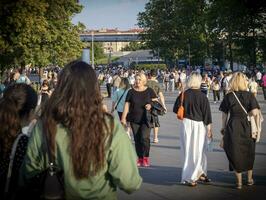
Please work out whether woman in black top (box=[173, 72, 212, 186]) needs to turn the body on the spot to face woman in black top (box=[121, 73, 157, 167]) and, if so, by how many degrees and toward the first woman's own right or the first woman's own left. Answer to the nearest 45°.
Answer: approximately 45° to the first woman's own left

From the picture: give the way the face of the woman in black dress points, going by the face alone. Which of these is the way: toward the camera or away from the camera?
away from the camera

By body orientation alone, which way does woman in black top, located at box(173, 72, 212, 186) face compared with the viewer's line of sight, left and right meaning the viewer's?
facing away from the viewer

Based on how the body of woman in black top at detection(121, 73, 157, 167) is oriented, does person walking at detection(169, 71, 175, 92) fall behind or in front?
behind

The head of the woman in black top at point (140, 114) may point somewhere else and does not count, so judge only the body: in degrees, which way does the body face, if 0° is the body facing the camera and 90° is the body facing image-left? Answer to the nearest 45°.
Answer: approximately 0°

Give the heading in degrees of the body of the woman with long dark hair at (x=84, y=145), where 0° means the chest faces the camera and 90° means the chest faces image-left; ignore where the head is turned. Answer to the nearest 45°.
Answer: approximately 180°

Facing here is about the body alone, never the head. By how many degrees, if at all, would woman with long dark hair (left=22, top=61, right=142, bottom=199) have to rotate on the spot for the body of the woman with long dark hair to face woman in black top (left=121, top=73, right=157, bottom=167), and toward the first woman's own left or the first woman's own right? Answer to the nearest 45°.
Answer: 0° — they already face them

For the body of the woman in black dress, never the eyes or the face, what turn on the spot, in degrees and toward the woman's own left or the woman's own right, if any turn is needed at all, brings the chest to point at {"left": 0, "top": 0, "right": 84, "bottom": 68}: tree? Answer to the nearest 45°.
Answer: approximately 45° to the woman's own left

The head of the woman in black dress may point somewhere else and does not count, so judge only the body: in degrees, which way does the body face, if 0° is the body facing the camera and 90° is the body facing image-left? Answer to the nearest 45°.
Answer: approximately 180°
